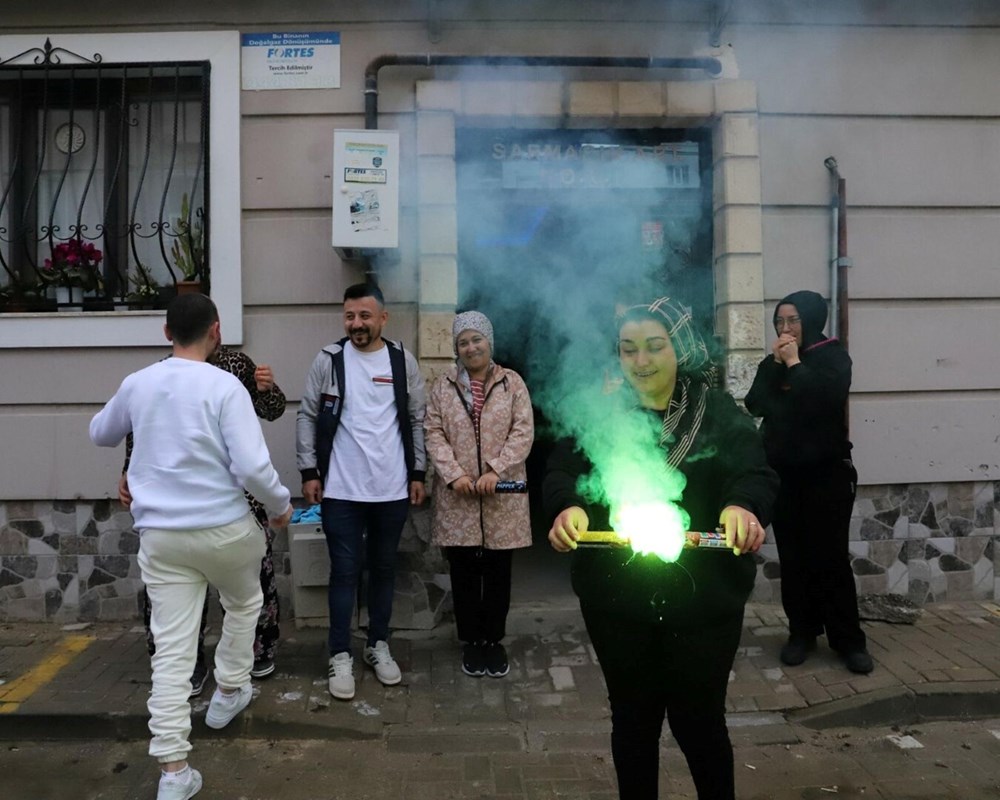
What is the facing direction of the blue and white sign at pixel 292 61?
toward the camera

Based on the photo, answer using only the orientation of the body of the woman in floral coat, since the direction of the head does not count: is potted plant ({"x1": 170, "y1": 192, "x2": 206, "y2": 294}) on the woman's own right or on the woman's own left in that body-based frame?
on the woman's own right

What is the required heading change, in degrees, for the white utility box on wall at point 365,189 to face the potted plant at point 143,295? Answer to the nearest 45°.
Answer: approximately 135° to its right

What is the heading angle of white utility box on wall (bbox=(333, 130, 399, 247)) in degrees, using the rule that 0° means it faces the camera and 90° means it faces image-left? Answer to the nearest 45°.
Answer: approximately 0°

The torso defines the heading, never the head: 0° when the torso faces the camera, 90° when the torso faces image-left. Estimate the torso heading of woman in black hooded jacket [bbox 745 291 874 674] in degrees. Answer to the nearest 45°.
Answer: approximately 45°

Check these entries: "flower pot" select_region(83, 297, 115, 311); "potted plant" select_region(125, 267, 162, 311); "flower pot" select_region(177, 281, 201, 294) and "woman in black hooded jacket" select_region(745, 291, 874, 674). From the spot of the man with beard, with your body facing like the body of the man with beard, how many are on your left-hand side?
1

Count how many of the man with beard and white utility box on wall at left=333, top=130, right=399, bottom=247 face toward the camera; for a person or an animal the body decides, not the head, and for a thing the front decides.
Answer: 2
